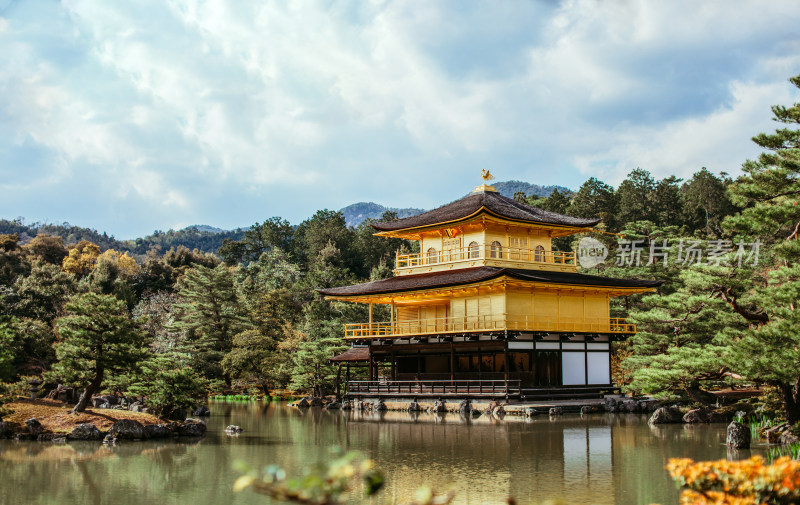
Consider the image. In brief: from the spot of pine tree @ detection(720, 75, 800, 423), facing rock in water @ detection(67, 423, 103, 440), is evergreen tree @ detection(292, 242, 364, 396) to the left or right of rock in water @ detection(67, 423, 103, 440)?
right

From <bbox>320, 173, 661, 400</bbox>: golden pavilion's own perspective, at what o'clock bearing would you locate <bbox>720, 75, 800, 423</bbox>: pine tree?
The pine tree is roughly at 10 o'clock from the golden pavilion.

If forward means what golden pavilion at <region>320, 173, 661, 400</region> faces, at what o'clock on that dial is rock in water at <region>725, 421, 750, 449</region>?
The rock in water is roughly at 10 o'clock from the golden pavilion.

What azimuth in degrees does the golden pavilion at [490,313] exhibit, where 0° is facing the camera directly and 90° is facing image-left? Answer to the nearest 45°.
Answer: approximately 45°

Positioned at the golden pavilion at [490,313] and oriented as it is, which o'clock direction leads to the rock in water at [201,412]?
The rock in water is roughly at 1 o'clock from the golden pavilion.

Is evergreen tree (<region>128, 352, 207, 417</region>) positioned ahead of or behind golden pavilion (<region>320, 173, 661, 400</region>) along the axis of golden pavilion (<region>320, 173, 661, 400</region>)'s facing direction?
ahead

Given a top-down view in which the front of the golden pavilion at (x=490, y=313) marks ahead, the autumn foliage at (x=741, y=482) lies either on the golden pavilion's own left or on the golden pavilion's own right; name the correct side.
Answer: on the golden pavilion's own left

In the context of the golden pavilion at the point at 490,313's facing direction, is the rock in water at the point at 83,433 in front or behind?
in front
